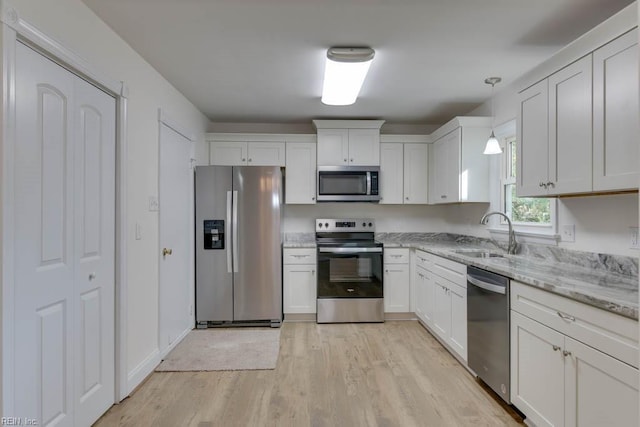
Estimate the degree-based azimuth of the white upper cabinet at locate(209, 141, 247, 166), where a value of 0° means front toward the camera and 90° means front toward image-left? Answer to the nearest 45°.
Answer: approximately 0°

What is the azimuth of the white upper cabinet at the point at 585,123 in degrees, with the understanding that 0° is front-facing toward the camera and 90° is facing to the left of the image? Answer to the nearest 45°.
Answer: approximately 45°

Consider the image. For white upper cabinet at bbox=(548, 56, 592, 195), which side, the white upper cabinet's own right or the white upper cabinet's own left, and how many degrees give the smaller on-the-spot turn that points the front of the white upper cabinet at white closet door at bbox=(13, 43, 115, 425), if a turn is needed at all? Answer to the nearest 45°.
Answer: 0° — it already faces it

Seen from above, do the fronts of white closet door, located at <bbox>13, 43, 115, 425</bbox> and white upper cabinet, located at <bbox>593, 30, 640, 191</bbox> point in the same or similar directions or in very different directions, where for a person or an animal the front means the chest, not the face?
very different directions

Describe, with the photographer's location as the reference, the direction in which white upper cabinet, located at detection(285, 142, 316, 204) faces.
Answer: facing the viewer

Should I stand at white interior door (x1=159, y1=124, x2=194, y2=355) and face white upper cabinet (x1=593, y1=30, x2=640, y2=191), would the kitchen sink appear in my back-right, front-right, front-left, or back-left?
front-left

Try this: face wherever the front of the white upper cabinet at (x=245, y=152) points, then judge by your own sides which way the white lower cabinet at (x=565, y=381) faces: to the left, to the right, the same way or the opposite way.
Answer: to the right

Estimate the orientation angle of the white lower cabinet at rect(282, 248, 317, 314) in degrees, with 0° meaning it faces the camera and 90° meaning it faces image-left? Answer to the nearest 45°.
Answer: approximately 0°

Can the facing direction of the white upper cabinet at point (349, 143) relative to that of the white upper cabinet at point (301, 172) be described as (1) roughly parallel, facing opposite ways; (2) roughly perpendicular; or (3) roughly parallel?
roughly parallel

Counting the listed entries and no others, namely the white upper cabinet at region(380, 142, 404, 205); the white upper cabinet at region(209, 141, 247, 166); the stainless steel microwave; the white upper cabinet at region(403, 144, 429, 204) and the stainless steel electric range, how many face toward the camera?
5

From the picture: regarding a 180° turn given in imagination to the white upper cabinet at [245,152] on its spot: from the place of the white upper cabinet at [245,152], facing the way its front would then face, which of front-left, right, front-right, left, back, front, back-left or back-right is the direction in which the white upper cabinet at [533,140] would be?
back-right

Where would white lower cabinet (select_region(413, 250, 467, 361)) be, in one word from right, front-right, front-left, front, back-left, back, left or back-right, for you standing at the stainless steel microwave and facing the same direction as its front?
front-left

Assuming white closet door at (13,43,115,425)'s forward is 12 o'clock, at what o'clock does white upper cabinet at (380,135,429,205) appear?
The white upper cabinet is roughly at 10 o'clock from the white closet door.

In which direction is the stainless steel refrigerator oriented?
toward the camera

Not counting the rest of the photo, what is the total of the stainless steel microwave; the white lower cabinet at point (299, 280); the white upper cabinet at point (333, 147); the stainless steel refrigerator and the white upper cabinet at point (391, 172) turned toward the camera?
5
